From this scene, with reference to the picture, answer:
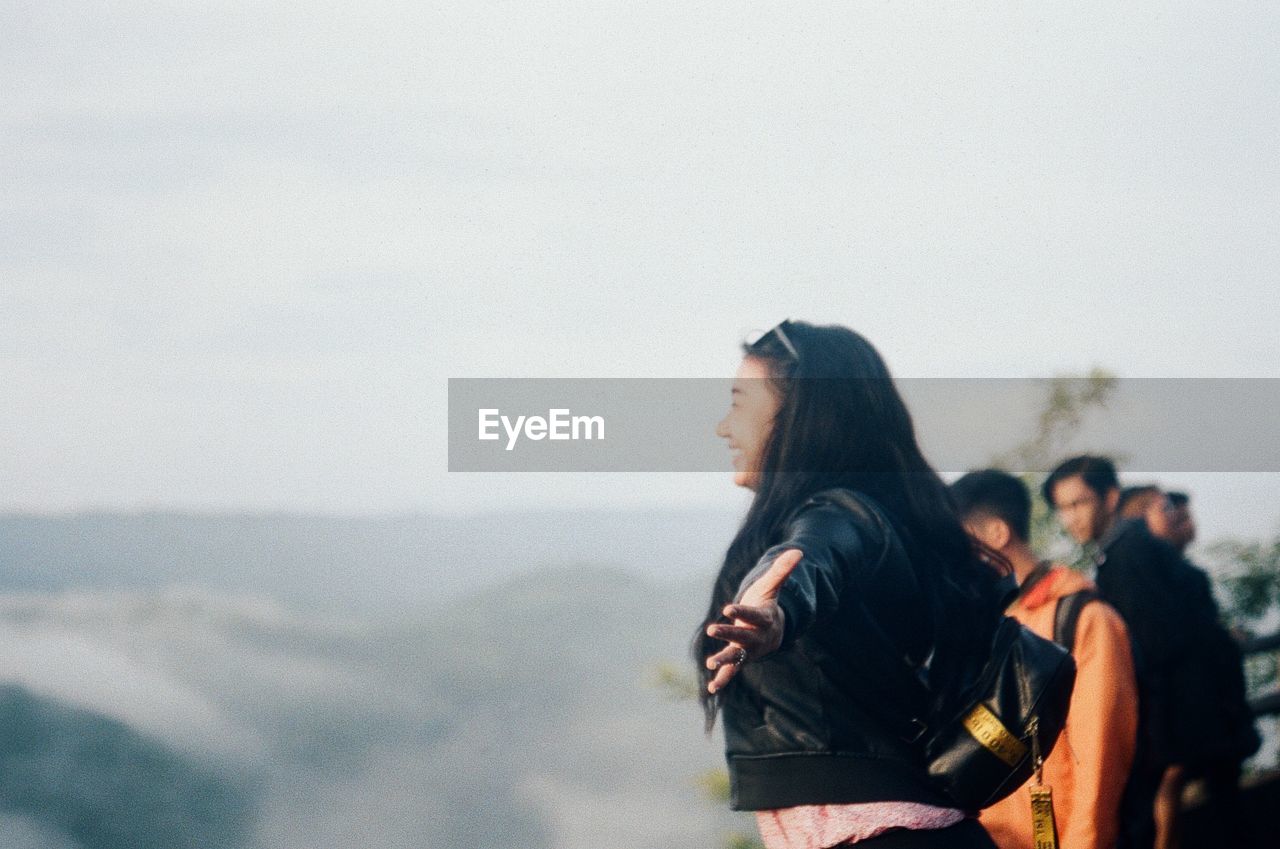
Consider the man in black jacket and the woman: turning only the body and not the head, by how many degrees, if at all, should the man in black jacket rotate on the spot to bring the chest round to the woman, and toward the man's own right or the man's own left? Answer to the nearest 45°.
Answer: approximately 90° to the man's own left

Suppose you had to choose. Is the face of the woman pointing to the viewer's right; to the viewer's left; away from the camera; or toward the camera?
to the viewer's left

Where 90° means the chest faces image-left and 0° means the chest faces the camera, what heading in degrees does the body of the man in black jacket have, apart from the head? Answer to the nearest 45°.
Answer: approximately 90°

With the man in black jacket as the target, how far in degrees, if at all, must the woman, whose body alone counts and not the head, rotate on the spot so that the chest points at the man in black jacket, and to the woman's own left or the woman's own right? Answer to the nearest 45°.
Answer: approximately 135° to the woman's own right

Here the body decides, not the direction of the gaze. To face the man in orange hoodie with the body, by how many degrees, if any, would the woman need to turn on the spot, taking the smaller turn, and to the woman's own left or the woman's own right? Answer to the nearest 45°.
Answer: approximately 135° to the woman's own right

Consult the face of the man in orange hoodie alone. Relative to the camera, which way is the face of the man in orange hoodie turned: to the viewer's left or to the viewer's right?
to the viewer's left

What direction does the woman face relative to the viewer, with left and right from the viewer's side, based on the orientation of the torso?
facing to the left of the viewer

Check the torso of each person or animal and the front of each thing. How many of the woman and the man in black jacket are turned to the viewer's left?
2
